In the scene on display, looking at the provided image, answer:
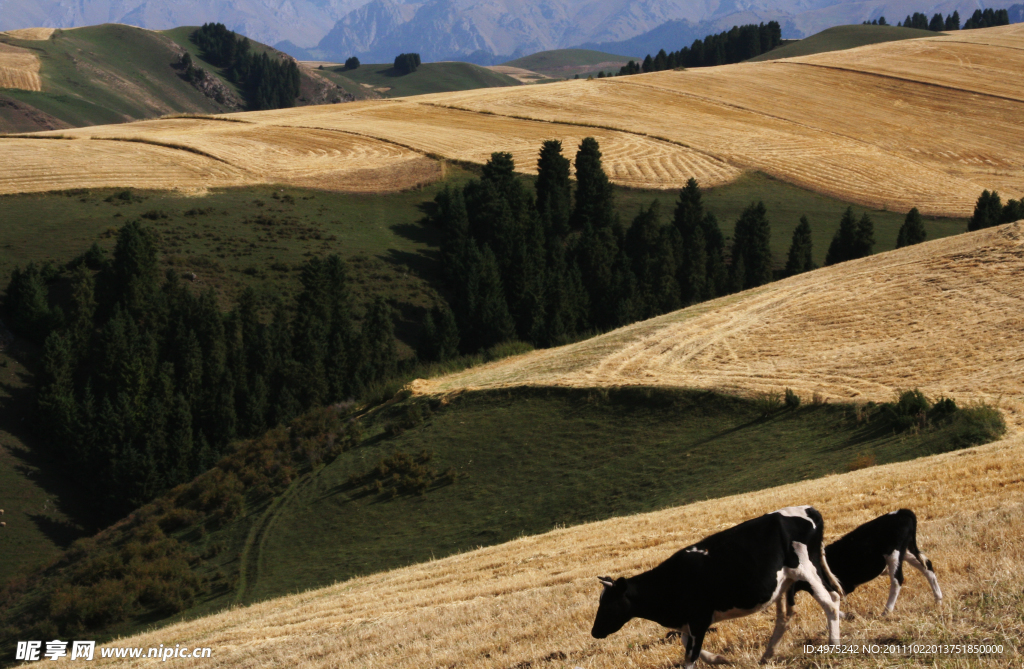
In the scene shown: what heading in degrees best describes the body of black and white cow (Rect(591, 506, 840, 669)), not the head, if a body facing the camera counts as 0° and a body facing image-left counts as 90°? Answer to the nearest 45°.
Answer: approximately 90°

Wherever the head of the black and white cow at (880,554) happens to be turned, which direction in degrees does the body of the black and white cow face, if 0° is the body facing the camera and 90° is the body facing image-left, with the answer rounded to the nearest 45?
approximately 90°

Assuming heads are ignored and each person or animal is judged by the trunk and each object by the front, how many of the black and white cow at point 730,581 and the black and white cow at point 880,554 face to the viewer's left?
2

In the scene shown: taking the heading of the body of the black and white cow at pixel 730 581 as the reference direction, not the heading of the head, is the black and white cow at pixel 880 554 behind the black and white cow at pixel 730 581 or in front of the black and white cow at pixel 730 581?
behind

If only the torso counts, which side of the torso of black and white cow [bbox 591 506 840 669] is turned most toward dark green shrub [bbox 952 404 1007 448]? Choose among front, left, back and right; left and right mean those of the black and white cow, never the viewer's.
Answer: right

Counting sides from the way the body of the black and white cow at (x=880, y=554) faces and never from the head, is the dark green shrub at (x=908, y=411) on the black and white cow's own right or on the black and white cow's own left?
on the black and white cow's own right
